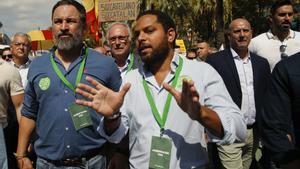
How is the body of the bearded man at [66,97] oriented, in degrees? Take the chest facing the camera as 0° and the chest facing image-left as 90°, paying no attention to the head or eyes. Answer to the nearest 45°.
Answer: approximately 0°

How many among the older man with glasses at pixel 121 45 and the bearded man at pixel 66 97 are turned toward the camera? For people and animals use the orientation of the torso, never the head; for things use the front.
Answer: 2

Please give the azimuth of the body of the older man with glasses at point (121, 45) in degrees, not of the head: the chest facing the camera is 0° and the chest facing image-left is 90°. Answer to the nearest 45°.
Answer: approximately 0°

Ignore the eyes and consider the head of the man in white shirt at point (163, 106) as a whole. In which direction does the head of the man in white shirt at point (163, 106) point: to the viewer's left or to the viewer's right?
to the viewer's left

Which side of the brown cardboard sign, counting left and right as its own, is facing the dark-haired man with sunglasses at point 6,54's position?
right
